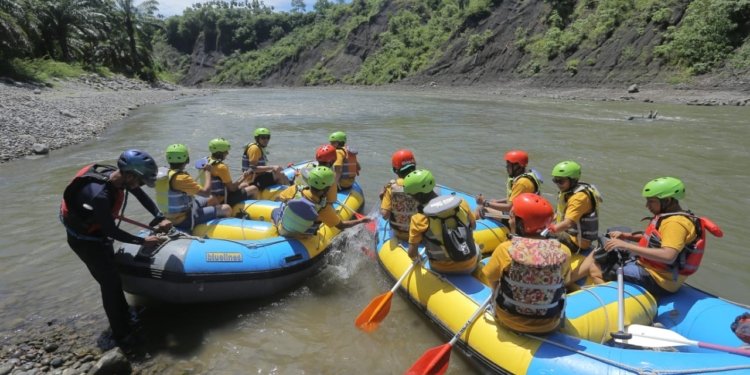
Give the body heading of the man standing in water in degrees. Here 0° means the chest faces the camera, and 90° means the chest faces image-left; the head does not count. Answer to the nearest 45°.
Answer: approximately 270°

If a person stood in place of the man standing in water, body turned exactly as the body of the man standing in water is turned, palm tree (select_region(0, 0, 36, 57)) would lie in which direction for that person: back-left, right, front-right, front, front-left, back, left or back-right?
left

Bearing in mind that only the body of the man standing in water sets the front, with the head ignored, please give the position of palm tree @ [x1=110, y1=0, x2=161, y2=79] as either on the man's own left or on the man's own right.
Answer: on the man's own left

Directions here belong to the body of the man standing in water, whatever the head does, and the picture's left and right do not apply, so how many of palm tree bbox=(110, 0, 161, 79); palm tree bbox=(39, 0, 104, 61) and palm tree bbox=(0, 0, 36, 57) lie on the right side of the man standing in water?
0

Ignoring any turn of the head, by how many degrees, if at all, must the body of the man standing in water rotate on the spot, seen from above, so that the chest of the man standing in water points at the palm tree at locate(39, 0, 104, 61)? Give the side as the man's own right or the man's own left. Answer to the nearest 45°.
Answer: approximately 90° to the man's own left

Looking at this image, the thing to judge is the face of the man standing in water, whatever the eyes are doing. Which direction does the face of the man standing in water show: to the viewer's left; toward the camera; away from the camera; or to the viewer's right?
to the viewer's right

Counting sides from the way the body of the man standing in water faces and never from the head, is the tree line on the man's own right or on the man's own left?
on the man's own left
